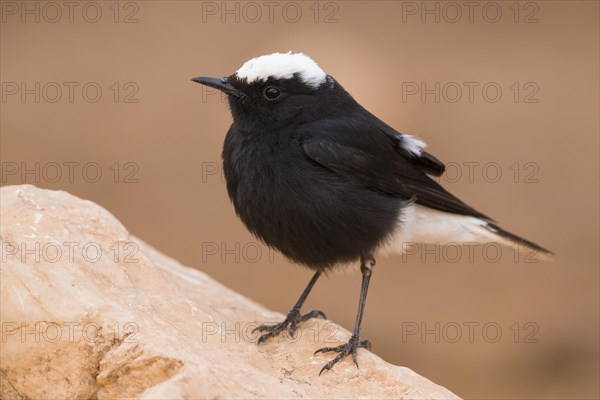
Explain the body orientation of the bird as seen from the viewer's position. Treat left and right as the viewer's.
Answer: facing to the left of the viewer
